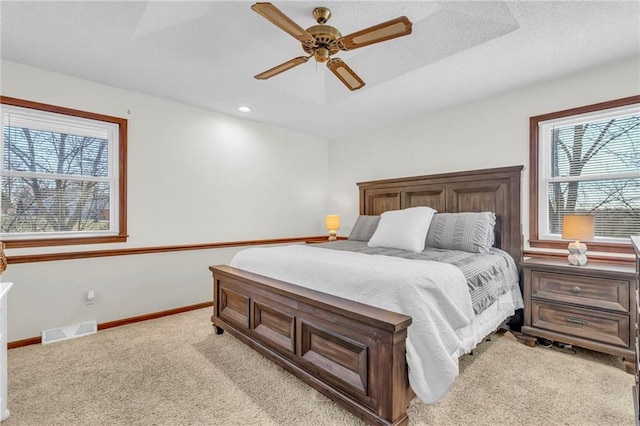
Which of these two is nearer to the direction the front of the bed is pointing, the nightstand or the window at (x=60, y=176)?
the window

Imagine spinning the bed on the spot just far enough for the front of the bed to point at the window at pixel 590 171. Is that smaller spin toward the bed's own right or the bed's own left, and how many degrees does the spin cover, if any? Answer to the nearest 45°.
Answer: approximately 180°

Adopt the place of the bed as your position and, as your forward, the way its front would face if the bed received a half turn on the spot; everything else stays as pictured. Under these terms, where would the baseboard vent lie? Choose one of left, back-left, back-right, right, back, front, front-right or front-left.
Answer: back-left

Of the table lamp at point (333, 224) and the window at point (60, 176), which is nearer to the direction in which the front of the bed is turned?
the window

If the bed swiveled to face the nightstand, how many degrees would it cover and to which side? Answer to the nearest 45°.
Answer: approximately 135° to its left

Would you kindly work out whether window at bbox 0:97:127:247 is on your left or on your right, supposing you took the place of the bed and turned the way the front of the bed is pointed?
on your right

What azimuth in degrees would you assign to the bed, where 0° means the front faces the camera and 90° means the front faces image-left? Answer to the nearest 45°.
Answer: approximately 45°
